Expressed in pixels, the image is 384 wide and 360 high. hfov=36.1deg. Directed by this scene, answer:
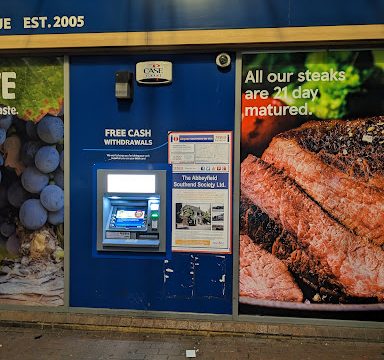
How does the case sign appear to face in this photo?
toward the camera

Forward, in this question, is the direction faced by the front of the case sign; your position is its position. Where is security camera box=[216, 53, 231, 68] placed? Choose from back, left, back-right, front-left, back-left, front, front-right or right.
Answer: left

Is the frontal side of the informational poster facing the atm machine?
no

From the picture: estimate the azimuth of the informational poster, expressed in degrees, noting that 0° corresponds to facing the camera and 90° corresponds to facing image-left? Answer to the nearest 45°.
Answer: approximately 0°

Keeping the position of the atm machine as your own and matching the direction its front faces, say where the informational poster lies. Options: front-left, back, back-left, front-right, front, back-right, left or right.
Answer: left

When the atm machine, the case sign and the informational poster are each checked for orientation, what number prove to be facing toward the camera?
3

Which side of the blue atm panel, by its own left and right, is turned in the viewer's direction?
front

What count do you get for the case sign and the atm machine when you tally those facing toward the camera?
2

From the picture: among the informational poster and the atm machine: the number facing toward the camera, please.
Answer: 2
